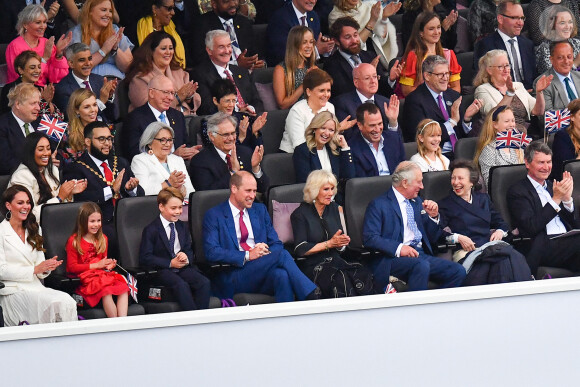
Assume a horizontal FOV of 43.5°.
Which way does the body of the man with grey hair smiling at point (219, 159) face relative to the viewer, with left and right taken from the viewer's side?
facing the viewer and to the right of the viewer

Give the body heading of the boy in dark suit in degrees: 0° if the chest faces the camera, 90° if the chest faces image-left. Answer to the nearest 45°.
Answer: approximately 315°

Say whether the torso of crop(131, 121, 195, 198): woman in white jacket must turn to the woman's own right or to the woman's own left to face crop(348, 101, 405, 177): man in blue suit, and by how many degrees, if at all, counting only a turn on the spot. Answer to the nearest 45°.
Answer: approximately 45° to the woman's own left

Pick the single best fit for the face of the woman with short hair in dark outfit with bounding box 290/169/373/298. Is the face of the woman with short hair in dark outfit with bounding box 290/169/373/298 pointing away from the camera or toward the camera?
toward the camera

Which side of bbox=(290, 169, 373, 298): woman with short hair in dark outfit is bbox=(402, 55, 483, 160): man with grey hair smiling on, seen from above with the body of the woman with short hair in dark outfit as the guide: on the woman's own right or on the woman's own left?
on the woman's own left

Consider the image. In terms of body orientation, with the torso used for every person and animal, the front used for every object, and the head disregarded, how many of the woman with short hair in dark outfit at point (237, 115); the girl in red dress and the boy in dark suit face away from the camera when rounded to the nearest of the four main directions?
0

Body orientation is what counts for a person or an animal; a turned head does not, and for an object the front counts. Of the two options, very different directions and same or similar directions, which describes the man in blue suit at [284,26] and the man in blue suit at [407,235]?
same or similar directions

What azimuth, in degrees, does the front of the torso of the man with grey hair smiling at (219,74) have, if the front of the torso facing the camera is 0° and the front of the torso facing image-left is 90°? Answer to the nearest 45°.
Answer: approximately 315°

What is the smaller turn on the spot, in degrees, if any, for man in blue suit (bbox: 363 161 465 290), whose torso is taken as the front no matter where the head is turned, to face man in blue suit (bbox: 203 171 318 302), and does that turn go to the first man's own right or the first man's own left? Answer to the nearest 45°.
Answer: approximately 135° to the first man's own right

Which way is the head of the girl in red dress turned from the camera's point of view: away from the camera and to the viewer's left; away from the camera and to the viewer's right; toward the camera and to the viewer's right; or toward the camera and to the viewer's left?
toward the camera and to the viewer's right

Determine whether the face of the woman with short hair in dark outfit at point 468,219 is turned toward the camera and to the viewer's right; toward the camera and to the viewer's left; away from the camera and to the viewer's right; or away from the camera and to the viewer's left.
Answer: toward the camera and to the viewer's left

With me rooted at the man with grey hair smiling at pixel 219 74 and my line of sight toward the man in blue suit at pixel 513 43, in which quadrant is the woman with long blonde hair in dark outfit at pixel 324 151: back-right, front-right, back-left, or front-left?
front-right

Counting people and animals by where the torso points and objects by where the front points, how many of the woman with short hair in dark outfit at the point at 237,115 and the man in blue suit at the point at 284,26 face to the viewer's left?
0

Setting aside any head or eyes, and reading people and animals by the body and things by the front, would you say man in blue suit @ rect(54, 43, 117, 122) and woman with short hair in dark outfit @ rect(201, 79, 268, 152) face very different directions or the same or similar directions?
same or similar directions

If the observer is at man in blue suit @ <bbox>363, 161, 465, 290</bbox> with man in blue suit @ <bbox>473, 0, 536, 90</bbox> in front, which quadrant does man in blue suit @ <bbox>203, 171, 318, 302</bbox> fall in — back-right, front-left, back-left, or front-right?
back-left

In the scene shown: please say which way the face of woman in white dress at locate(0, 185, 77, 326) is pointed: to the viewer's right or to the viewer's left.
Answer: to the viewer's right
